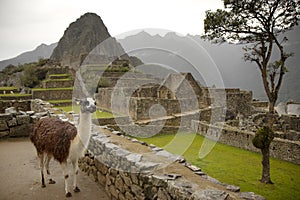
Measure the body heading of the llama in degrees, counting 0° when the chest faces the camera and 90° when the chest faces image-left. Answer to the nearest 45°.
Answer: approximately 315°

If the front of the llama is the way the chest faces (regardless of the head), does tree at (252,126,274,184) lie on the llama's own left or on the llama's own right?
on the llama's own left

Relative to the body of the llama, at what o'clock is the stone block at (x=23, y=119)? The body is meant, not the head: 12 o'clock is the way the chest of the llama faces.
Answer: The stone block is roughly at 7 o'clock from the llama.

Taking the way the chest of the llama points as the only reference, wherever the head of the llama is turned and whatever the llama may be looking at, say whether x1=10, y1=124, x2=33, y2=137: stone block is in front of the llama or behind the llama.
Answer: behind

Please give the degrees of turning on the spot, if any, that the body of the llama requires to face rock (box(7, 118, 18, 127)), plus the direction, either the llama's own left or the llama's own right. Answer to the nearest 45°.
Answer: approximately 135° to the llama's own left

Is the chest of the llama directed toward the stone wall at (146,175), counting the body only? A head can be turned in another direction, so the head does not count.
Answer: yes

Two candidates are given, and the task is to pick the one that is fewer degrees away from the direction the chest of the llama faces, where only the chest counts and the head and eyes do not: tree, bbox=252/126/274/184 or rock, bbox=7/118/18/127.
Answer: the tree

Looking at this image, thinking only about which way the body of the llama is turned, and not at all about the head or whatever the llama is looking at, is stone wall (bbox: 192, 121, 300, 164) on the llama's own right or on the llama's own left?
on the llama's own left

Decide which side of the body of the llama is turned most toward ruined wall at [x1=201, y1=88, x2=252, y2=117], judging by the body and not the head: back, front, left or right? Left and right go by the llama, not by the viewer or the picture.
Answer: left

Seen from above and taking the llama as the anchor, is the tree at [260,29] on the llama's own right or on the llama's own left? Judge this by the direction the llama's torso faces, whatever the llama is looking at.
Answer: on the llama's own left

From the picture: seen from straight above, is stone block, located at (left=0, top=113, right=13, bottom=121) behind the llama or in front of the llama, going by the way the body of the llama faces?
behind

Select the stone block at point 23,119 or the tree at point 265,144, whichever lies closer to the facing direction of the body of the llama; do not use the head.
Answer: the tree

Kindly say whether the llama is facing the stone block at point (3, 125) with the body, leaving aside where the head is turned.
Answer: no
